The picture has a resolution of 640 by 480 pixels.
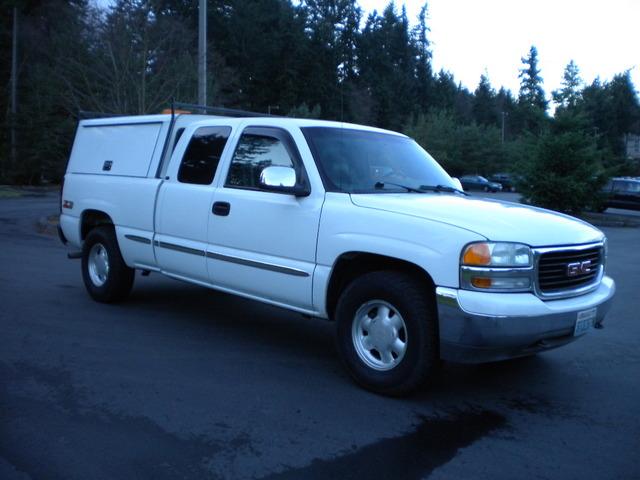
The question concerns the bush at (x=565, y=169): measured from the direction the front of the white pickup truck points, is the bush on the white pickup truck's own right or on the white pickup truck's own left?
on the white pickup truck's own left

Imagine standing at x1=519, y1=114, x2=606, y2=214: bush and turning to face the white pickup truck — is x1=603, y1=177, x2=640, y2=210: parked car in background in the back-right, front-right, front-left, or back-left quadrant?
back-left

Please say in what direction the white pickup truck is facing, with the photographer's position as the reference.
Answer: facing the viewer and to the right of the viewer

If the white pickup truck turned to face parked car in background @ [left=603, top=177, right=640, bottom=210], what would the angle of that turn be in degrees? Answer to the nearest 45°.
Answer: approximately 90° to its left
